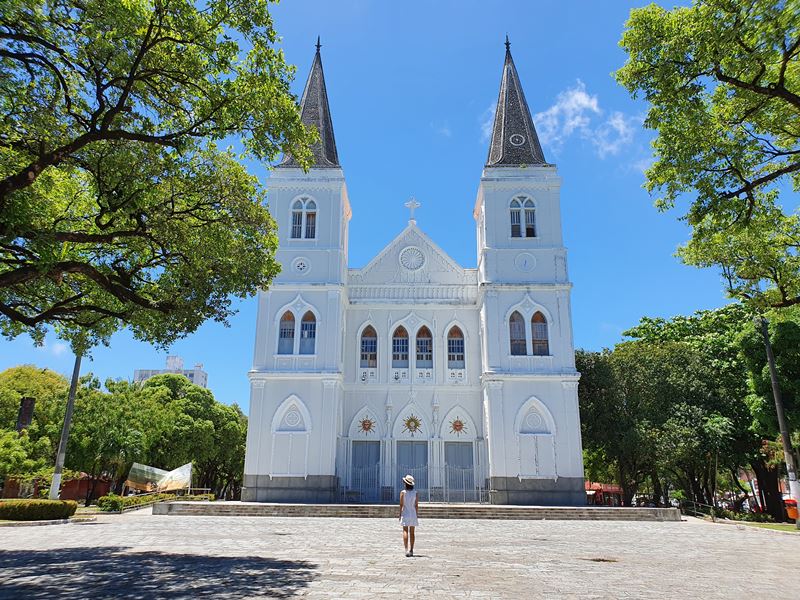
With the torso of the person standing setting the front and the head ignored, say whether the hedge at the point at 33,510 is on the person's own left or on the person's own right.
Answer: on the person's own left

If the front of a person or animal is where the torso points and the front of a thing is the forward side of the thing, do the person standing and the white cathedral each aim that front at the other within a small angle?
yes

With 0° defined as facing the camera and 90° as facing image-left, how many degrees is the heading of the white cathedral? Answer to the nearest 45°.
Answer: approximately 0°

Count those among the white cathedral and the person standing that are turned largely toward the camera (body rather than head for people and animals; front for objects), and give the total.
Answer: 1

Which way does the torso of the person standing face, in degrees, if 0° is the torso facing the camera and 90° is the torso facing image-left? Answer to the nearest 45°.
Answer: approximately 180°

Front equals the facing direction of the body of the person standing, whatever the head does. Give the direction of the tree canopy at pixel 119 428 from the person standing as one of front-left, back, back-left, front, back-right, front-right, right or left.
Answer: front-left

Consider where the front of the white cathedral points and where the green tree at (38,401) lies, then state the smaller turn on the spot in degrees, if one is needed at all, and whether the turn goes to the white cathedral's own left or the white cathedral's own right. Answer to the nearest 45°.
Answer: approximately 90° to the white cathedral's own right

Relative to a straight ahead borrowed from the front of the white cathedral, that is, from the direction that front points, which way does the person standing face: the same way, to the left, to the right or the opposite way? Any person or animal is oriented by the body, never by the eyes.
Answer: the opposite way

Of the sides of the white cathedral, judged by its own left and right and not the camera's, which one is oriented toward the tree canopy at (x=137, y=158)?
front

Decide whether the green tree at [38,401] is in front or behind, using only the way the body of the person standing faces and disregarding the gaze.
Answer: in front

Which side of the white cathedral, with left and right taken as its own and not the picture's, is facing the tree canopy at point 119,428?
right

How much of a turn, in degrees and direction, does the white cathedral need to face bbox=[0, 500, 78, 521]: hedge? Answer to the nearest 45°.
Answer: approximately 45° to its right
